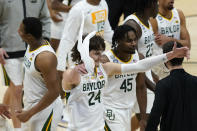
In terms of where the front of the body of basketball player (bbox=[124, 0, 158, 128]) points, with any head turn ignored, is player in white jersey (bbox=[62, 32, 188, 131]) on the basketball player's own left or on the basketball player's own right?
on the basketball player's own right

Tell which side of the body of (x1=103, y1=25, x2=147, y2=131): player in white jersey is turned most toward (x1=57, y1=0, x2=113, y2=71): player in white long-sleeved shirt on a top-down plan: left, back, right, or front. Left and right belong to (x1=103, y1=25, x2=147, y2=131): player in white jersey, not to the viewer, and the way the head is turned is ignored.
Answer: back

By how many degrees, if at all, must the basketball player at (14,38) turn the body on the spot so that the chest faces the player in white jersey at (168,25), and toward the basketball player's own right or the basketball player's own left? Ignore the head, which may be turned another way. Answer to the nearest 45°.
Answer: approximately 90° to the basketball player's own left

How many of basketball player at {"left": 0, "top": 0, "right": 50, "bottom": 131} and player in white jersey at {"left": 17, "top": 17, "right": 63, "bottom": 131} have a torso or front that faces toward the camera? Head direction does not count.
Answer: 1
